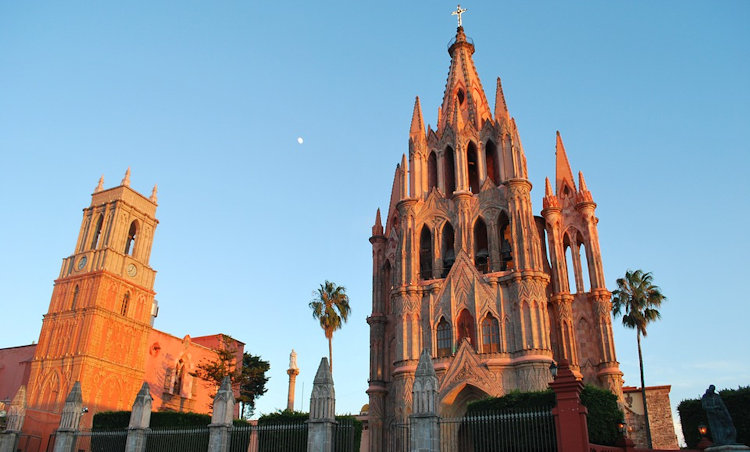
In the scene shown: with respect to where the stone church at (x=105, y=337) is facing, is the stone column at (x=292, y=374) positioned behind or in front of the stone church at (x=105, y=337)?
in front

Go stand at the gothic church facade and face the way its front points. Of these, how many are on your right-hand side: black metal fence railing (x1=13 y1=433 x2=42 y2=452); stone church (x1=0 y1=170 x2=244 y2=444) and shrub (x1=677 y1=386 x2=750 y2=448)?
2

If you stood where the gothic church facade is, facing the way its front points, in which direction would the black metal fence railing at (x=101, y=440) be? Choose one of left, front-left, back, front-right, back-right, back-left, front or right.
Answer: front-right

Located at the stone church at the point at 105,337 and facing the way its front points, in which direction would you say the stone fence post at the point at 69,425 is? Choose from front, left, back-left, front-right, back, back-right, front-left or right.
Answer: front-right

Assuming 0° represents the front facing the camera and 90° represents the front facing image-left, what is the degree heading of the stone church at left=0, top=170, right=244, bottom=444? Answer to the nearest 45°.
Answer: approximately 315°

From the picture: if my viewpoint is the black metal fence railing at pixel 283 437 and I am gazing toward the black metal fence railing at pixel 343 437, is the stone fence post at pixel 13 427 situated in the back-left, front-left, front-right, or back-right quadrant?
back-left

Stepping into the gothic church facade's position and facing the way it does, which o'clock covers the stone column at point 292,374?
The stone column is roughly at 4 o'clock from the gothic church facade.

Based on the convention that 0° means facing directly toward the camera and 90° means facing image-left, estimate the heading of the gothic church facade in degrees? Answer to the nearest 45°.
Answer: approximately 0°

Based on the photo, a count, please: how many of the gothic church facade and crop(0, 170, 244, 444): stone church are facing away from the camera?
0

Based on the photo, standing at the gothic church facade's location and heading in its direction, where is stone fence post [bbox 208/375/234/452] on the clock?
The stone fence post is roughly at 1 o'clock from the gothic church facade.
